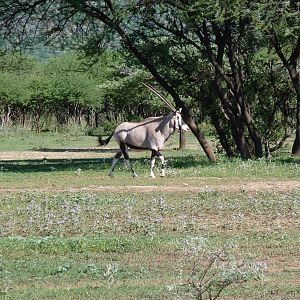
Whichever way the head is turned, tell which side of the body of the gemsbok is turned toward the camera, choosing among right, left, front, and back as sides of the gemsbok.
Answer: right

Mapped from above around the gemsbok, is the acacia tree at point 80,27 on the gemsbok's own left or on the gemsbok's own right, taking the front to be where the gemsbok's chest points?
on the gemsbok's own left
